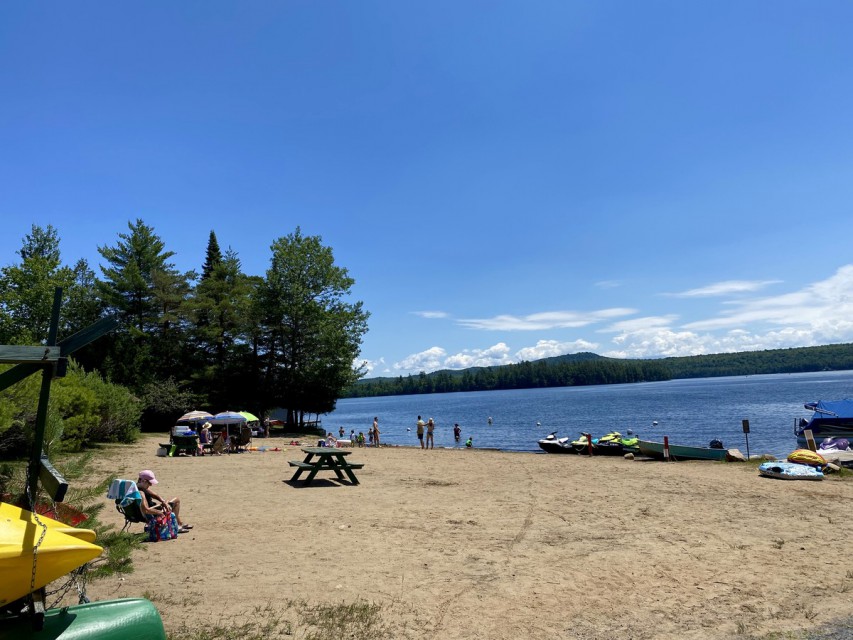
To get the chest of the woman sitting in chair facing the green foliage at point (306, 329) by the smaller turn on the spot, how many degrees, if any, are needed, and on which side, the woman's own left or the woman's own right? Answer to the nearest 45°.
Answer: approximately 90° to the woman's own left

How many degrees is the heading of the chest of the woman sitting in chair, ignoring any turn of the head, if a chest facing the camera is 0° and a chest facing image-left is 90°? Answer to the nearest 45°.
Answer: approximately 270°

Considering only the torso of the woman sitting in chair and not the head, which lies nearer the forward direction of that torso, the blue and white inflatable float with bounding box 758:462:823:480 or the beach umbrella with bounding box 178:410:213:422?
the blue and white inflatable float

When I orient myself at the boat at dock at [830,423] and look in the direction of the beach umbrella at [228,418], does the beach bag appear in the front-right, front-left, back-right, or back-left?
front-left

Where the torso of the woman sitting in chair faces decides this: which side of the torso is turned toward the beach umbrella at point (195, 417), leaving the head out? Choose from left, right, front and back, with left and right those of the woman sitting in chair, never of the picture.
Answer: left

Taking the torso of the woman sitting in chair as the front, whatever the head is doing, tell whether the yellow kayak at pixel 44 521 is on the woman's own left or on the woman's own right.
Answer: on the woman's own right

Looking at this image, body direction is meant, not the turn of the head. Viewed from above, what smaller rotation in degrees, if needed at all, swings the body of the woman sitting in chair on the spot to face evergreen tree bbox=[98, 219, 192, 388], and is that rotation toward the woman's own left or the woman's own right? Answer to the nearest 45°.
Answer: approximately 90° to the woman's own left

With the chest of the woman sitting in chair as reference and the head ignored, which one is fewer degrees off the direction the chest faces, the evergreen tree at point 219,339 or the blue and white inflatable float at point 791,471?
the blue and white inflatable float

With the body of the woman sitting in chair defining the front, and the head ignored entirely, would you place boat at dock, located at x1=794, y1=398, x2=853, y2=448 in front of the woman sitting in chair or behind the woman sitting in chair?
in front

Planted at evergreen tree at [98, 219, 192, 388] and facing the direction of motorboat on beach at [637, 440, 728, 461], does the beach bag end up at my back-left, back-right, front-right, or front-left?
front-right

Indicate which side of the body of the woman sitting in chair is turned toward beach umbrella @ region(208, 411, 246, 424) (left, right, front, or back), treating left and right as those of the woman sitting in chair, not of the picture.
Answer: left

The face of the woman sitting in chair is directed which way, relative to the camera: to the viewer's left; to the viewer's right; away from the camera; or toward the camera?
to the viewer's right

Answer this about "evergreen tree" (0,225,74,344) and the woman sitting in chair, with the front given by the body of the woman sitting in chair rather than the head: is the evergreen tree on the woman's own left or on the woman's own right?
on the woman's own left

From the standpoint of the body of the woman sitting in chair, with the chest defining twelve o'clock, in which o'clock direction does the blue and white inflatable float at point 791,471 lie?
The blue and white inflatable float is roughly at 12 o'clock from the woman sitting in chair.

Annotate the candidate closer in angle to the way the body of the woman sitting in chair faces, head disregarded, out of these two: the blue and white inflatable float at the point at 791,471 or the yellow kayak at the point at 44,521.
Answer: the blue and white inflatable float
